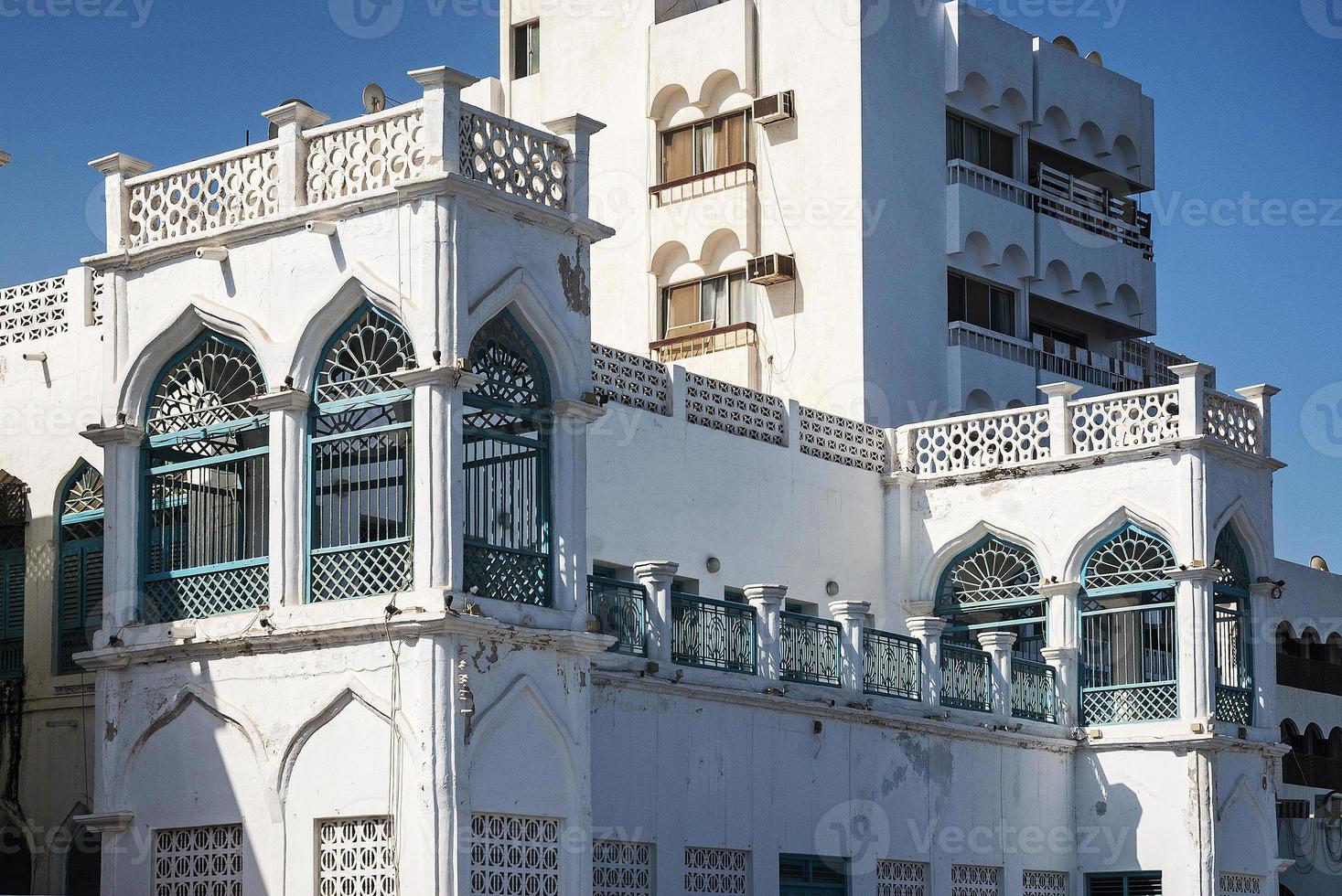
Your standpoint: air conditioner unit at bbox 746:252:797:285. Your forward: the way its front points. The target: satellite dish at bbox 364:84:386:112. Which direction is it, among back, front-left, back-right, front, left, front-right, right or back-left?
front

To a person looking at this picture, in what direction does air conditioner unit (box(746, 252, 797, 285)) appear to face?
facing the viewer and to the left of the viewer
